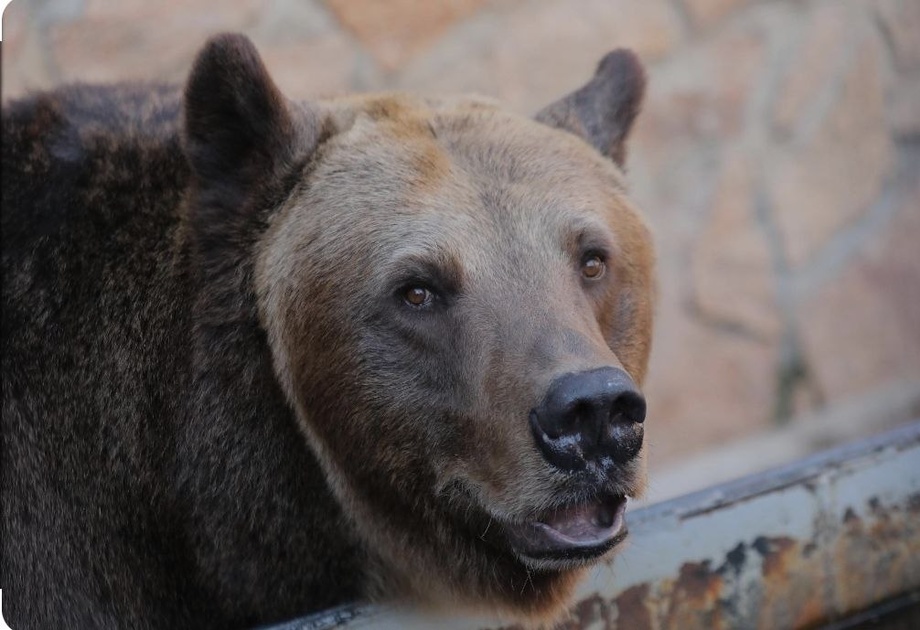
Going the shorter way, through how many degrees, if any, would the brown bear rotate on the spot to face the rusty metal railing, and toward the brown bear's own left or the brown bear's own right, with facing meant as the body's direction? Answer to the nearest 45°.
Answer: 0° — it already faces it

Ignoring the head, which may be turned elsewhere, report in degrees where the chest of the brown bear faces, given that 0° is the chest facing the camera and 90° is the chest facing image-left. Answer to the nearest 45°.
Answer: approximately 315°
